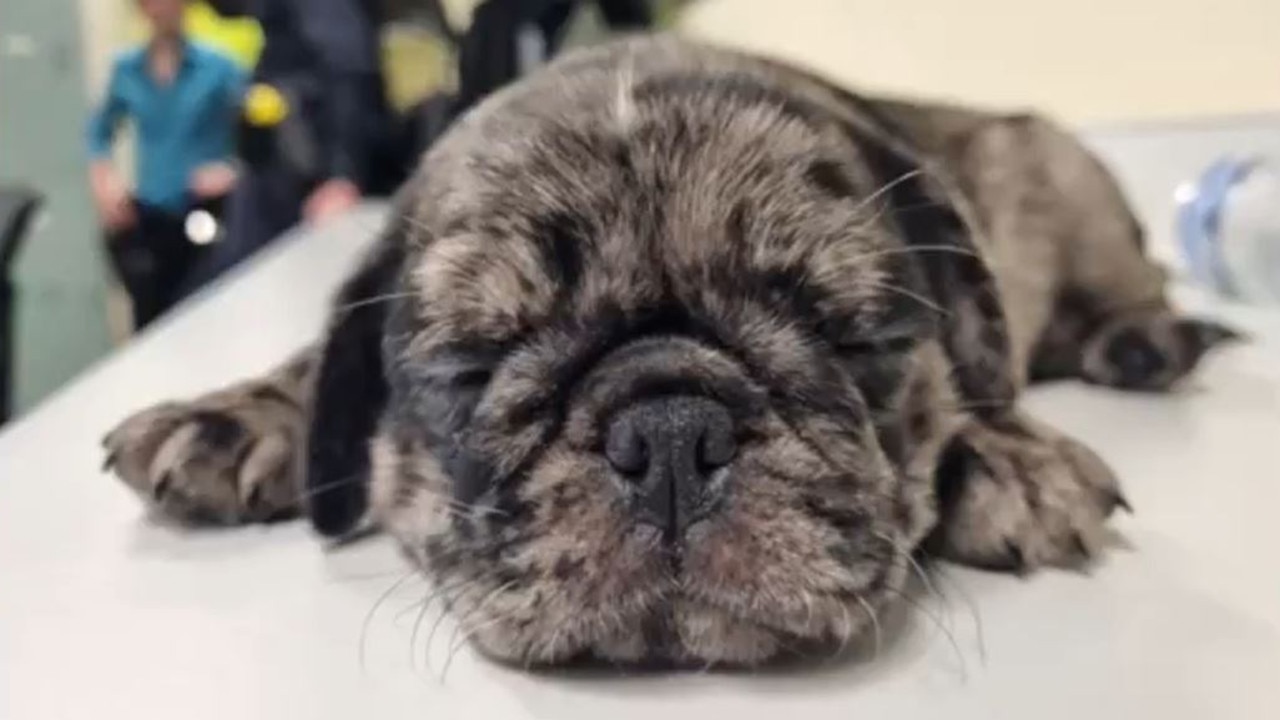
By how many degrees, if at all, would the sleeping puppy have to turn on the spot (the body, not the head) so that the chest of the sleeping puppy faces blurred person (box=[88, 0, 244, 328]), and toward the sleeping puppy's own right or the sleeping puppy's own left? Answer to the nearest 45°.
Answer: approximately 135° to the sleeping puppy's own right

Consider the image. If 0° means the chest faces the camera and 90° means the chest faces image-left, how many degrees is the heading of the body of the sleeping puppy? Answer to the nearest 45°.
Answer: approximately 0°

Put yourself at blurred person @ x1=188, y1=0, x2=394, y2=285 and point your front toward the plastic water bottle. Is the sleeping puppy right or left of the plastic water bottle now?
right

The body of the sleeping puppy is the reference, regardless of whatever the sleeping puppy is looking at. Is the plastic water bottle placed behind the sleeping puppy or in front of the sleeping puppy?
behind
